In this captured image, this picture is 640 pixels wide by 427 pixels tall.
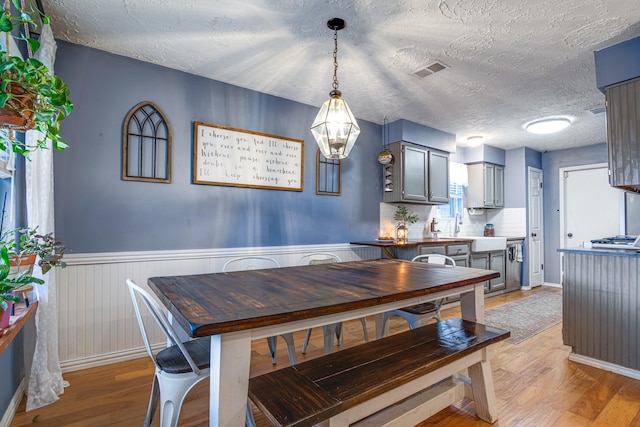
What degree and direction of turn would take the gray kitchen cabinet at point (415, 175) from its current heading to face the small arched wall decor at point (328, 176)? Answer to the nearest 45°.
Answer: approximately 90° to its right

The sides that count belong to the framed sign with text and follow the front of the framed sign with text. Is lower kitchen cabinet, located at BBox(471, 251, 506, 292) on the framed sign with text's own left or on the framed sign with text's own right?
on the framed sign with text's own left

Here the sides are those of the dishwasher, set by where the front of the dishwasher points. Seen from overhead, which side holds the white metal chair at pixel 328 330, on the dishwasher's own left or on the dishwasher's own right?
on the dishwasher's own right

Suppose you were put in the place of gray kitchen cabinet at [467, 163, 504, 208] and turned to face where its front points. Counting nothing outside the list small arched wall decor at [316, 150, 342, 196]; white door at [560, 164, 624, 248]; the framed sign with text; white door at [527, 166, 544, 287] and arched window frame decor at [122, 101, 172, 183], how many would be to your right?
3

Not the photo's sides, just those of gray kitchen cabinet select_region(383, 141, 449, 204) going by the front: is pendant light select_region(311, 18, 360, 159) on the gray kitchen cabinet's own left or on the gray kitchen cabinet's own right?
on the gray kitchen cabinet's own right

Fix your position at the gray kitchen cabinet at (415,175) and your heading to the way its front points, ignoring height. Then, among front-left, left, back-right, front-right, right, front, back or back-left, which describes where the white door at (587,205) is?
left

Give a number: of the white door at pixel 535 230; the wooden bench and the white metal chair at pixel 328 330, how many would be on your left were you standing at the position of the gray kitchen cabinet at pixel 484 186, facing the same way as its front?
1

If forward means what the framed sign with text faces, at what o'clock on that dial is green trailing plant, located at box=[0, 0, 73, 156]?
The green trailing plant is roughly at 2 o'clock from the framed sign with text.

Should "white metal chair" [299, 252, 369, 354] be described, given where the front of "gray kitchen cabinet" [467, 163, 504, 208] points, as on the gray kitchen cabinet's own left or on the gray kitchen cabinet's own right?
on the gray kitchen cabinet's own right

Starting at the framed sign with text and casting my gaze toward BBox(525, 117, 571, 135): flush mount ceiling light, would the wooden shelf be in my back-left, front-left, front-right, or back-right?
back-right

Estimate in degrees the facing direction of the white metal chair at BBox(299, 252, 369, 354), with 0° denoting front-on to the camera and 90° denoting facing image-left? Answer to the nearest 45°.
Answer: approximately 315°

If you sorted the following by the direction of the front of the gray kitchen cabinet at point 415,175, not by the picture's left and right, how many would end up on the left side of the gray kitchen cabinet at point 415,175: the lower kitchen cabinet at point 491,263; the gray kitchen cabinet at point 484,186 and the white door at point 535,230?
3
